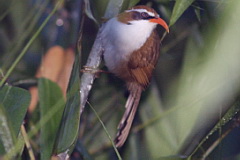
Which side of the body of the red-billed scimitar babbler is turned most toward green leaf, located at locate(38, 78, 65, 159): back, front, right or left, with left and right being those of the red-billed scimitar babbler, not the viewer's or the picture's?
front

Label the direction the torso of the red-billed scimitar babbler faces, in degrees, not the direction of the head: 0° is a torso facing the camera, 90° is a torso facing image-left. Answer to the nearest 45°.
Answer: approximately 45°

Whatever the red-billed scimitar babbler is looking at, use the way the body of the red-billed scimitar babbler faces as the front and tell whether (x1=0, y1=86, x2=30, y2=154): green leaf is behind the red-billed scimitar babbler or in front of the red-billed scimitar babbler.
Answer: in front
